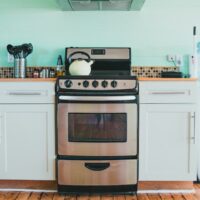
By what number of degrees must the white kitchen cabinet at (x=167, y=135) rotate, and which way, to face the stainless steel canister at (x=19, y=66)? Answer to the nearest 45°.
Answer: approximately 90° to its right

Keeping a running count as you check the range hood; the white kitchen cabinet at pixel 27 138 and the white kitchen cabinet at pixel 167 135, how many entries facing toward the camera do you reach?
3

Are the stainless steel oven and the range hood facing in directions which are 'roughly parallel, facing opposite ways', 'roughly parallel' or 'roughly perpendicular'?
roughly parallel

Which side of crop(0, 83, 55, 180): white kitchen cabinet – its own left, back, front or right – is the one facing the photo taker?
front

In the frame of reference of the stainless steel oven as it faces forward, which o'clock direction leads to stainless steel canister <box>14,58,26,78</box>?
The stainless steel canister is roughly at 4 o'clock from the stainless steel oven.

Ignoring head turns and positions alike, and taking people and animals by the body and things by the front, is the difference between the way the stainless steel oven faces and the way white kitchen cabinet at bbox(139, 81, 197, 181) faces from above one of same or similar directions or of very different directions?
same or similar directions

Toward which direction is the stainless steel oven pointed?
toward the camera

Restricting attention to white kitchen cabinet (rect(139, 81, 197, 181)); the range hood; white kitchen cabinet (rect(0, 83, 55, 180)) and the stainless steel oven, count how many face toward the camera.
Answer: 4

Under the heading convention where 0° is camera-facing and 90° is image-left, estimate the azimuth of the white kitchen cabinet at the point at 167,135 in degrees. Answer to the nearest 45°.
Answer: approximately 0°
